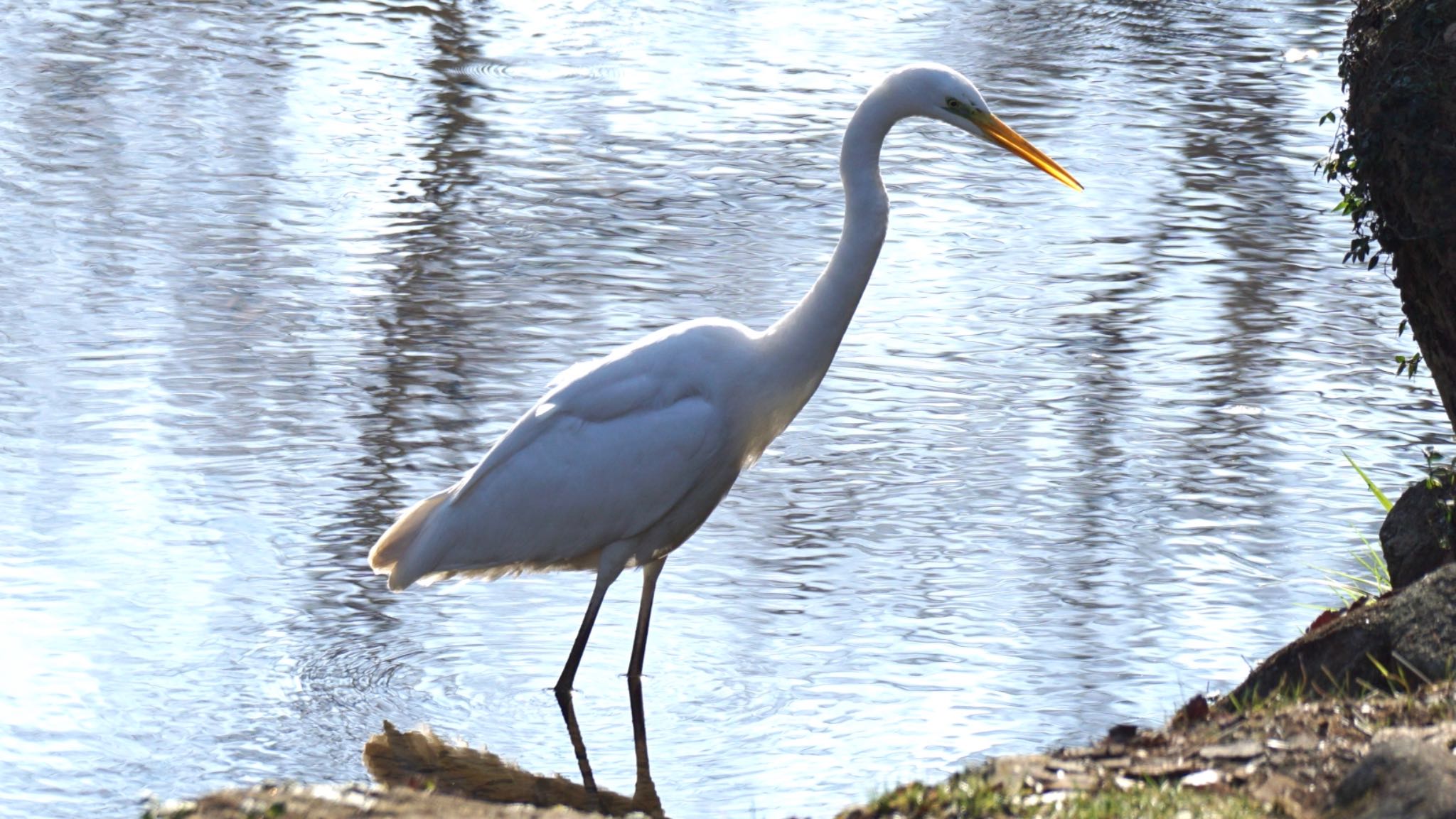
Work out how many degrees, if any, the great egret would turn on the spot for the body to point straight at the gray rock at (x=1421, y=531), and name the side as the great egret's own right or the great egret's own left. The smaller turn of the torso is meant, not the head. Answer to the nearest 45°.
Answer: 0° — it already faces it

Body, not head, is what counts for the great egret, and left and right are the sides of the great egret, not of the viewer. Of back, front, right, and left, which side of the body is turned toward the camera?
right

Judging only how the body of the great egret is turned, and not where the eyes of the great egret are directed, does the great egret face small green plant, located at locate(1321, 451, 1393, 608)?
yes

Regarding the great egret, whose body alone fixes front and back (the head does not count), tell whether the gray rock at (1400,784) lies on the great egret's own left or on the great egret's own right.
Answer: on the great egret's own right
